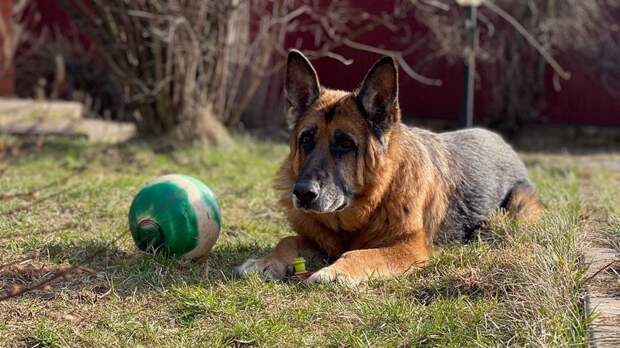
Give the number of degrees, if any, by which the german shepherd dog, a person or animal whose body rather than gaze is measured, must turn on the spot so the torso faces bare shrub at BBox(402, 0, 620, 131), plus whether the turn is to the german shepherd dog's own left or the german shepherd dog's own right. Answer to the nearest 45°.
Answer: approximately 135° to the german shepherd dog's own right

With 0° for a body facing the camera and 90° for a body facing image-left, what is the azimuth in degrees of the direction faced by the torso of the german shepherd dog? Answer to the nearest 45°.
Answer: approximately 45°

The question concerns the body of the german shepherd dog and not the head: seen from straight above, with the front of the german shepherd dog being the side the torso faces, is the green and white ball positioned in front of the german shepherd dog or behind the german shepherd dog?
in front

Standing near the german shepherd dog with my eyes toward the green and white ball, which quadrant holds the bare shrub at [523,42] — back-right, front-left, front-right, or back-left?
back-right

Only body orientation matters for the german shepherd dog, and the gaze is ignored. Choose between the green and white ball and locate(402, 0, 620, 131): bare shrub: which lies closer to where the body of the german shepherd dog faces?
the green and white ball

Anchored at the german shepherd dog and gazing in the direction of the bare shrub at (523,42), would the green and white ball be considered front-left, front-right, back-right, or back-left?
back-left
